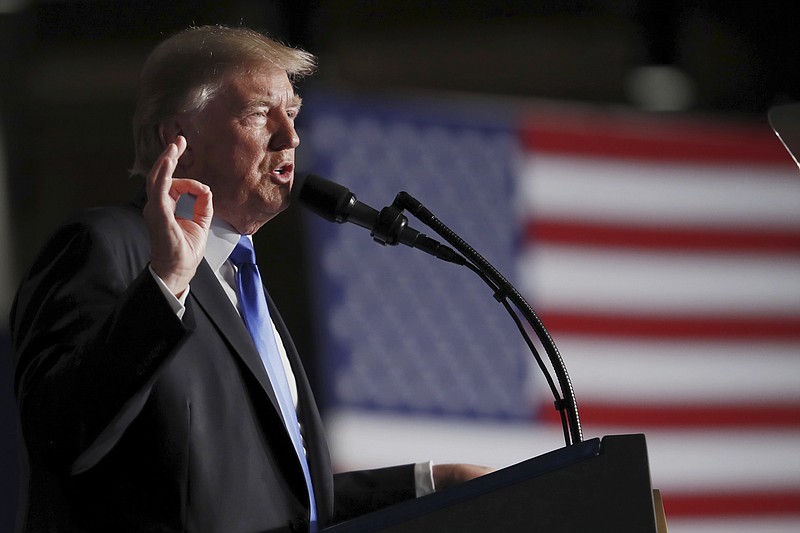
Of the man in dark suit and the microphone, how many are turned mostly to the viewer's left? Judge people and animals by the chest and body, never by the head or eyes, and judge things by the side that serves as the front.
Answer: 1

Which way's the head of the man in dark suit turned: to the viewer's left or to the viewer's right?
to the viewer's right

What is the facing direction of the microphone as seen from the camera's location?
facing to the left of the viewer

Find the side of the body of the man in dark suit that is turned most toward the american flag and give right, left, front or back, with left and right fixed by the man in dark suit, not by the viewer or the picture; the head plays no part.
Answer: left

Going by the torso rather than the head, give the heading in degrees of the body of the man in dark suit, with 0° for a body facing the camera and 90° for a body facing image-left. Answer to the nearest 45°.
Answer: approximately 315°

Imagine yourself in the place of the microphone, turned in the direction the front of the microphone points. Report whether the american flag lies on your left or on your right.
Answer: on your right
